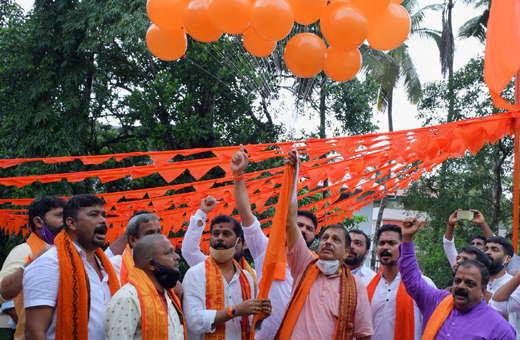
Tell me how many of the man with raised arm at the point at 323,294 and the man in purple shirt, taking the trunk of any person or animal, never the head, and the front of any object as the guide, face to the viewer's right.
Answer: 0

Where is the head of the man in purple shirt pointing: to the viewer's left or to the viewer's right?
to the viewer's left

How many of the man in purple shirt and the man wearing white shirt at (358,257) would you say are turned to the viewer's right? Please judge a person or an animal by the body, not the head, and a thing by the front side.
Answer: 0

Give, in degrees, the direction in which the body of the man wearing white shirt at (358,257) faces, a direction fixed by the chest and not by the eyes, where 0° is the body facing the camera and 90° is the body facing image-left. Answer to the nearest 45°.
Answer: approximately 45°
